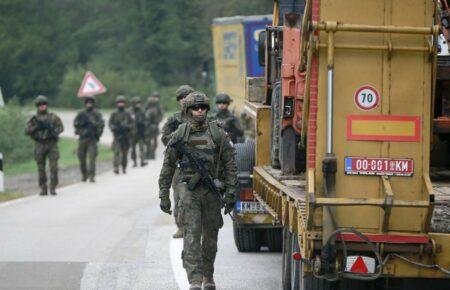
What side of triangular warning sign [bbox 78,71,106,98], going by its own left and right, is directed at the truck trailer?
front

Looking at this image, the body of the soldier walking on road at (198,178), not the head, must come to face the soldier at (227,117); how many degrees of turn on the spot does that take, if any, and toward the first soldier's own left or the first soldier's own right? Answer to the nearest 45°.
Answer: approximately 180°

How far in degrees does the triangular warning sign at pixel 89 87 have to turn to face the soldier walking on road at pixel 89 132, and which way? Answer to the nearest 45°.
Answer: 0° — it already faces them

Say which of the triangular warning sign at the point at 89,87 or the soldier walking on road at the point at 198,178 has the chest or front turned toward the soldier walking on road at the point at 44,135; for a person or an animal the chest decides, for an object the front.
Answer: the triangular warning sign

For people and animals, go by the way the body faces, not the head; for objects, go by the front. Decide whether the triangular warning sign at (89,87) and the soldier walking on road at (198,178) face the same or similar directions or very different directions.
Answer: same or similar directions

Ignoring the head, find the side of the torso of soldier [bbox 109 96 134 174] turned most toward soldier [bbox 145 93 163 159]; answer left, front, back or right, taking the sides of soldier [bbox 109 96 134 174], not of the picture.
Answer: back

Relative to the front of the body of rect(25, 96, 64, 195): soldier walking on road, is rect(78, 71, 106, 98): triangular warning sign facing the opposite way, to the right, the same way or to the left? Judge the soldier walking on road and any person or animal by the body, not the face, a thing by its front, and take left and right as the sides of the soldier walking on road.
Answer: the same way

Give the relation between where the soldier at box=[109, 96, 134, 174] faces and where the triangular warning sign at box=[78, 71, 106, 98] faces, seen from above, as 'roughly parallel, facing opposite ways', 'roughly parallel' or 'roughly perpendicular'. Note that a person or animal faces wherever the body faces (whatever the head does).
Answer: roughly parallel

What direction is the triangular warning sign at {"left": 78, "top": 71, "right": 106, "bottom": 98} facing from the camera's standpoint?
toward the camera

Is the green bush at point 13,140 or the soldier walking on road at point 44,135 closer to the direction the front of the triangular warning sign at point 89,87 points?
the soldier walking on road

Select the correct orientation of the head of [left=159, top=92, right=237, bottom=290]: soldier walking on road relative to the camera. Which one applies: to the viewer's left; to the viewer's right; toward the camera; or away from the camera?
toward the camera

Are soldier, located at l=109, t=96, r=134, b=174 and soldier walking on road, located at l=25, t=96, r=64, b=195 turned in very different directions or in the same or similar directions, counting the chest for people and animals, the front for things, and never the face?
same or similar directions

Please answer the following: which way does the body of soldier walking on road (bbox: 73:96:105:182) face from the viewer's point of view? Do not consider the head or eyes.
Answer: toward the camera

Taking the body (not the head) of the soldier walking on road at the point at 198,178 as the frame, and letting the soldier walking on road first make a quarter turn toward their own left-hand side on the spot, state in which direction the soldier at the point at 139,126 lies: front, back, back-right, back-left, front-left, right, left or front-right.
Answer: left

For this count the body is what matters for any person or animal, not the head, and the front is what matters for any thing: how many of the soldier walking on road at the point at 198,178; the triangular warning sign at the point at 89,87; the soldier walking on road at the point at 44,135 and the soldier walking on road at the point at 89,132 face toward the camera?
4

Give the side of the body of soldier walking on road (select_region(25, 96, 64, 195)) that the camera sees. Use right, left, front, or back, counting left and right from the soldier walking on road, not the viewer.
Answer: front
